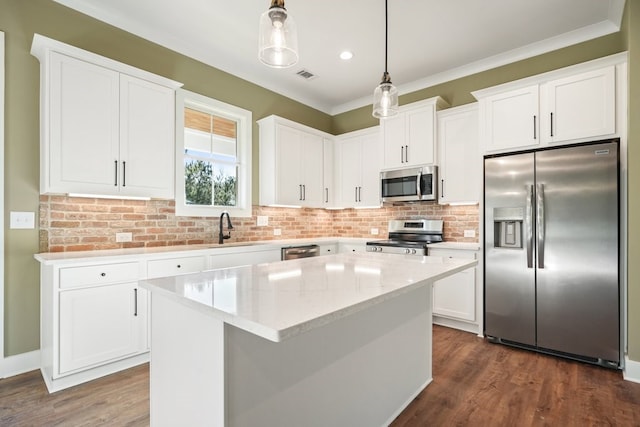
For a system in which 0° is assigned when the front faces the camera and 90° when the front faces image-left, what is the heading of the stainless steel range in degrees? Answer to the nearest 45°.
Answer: approximately 45°

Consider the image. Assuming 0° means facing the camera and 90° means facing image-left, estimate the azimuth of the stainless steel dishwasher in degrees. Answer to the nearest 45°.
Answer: approximately 315°

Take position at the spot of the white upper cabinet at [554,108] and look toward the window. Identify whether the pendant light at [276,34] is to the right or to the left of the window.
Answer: left

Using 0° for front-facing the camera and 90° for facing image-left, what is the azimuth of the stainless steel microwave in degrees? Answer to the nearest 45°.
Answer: approximately 45°

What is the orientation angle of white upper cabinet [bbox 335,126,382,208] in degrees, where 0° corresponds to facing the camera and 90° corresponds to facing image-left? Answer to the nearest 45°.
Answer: approximately 45°

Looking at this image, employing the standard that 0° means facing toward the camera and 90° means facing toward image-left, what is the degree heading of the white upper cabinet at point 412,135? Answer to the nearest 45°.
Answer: approximately 45°

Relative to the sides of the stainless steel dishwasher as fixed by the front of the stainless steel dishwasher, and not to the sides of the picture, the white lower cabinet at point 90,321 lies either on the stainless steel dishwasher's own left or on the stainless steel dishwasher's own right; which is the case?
on the stainless steel dishwasher's own right

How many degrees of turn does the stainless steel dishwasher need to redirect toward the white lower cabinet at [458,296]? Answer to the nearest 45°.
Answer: approximately 45° to its left
